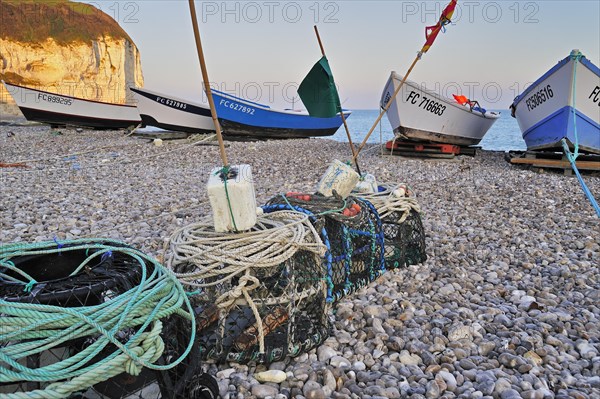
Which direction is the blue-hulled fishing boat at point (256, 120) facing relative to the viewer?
to the viewer's left

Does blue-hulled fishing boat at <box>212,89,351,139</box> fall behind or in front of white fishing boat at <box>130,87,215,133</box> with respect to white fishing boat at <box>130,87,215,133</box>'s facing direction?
behind

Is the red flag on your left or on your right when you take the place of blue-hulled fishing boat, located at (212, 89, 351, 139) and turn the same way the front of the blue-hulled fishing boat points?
on your left

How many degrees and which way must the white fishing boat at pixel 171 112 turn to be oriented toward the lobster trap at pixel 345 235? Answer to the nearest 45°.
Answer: approximately 90° to its left

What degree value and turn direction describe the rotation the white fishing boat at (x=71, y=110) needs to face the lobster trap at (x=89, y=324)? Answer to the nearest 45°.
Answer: approximately 90° to its left

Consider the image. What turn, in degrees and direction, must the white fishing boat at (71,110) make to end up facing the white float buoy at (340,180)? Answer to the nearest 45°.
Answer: approximately 90° to its left

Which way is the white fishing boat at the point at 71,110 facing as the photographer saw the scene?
facing to the left of the viewer

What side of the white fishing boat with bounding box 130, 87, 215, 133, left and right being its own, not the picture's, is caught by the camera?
left
